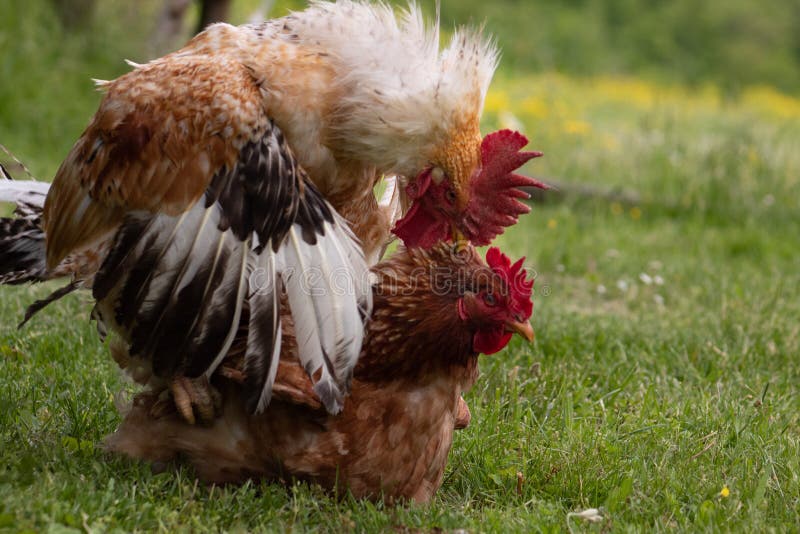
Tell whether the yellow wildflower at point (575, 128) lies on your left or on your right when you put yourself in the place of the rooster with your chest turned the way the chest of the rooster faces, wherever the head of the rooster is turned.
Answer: on your left

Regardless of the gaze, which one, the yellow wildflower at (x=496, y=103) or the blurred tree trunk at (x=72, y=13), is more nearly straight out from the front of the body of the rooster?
the yellow wildflower

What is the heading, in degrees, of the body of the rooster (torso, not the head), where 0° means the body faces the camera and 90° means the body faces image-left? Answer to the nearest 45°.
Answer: approximately 270°

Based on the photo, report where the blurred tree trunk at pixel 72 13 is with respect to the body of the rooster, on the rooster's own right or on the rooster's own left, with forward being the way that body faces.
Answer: on the rooster's own left

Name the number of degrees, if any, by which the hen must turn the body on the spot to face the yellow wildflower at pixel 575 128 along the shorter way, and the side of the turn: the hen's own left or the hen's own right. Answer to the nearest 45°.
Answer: approximately 90° to the hen's own left

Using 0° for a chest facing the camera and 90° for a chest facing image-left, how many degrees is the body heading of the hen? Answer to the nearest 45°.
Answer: approximately 270°

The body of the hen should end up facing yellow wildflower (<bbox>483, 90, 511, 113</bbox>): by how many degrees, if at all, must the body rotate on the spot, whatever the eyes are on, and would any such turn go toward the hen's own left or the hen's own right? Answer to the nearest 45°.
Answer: approximately 90° to the hen's own left

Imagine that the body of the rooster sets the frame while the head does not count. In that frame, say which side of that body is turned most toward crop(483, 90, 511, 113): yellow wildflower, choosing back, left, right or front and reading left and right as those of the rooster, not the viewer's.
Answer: left
